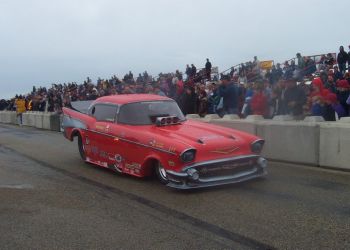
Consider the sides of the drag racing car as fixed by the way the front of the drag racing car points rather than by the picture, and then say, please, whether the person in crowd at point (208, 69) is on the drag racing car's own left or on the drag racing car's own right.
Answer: on the drag racing car's own left

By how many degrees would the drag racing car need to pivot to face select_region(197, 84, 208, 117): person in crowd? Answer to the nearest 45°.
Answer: approximately 135° to its left

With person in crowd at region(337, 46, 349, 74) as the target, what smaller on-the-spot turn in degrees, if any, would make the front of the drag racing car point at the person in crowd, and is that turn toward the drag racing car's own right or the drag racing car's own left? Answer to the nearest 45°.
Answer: approximately 90° to the drag racing car's own left

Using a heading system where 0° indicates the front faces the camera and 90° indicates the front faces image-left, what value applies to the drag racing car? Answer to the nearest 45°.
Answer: approximately 315°

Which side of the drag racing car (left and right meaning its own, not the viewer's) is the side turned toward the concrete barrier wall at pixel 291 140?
left

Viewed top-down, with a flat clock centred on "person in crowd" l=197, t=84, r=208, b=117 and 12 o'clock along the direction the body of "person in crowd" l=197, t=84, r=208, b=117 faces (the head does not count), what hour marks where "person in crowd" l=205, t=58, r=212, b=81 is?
"person in crowd" l=205, t=58, r=212, b=81 is roughly at 6 o'clock from "person in crowd" l=197, t=84, r=208, b=117.

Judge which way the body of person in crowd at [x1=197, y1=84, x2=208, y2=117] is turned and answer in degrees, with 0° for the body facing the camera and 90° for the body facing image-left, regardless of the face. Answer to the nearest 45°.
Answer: approximately 0°
